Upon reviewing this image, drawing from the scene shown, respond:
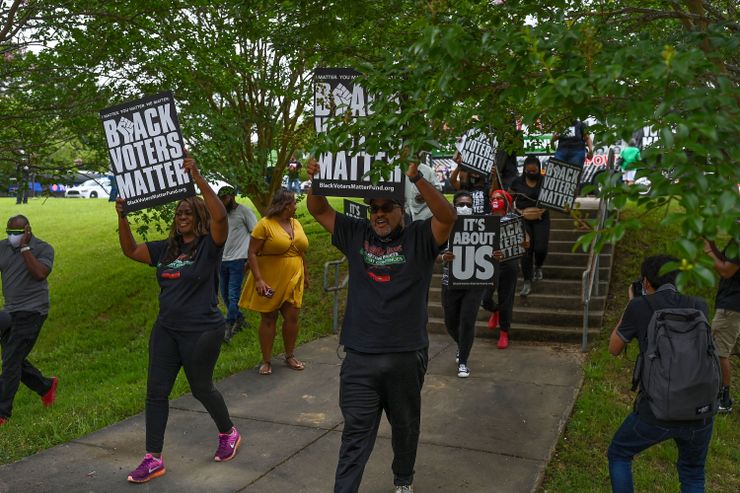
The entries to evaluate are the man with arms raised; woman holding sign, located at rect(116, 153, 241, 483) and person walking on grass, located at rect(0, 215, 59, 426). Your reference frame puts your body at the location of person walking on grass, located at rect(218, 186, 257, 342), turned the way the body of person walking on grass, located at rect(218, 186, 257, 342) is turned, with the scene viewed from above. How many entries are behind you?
0

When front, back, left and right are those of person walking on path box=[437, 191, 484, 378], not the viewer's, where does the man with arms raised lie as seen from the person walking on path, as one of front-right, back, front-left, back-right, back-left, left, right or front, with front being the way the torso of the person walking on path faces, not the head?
front

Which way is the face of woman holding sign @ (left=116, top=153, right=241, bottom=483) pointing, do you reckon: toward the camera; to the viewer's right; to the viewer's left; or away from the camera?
toward the camera

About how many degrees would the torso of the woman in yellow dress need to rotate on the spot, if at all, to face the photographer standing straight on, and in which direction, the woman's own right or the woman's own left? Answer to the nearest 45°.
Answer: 0° — they already face them

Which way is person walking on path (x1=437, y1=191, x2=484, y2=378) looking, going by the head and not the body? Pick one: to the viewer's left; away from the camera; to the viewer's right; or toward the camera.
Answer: toward the camera

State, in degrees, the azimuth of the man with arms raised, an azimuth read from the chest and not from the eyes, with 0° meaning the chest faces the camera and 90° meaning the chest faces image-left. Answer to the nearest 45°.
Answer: approximately 0°

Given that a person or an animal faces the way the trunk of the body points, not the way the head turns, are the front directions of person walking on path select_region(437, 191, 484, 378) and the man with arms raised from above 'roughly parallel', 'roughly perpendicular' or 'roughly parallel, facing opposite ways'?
roughly parallel

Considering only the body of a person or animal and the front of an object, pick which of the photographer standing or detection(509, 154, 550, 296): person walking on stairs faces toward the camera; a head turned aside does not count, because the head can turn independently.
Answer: the person walking on stairs

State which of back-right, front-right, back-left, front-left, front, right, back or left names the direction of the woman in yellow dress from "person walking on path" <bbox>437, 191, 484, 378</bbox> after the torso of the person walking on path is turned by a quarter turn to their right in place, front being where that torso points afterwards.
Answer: front

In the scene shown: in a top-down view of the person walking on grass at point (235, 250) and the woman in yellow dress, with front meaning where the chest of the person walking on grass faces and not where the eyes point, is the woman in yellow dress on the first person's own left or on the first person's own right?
on the first person's own left

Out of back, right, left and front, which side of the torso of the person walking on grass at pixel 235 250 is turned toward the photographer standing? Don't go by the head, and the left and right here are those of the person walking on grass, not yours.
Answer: left

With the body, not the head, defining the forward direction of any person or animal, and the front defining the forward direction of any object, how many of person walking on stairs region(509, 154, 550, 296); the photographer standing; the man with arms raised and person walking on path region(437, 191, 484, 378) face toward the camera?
3

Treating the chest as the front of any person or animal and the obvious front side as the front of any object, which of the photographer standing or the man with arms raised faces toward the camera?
the man with arms raised

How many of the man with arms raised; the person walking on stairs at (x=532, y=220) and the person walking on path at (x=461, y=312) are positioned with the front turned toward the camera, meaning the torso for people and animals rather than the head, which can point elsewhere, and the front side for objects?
3

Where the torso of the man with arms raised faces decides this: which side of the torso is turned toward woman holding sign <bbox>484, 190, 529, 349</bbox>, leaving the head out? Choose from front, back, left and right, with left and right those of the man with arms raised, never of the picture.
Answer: back

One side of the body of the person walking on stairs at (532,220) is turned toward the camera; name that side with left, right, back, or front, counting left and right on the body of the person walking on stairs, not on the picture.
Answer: front

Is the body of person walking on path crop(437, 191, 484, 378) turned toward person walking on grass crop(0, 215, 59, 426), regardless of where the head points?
no

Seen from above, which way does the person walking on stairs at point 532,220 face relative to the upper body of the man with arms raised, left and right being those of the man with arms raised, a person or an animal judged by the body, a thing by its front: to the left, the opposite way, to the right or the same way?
the same way

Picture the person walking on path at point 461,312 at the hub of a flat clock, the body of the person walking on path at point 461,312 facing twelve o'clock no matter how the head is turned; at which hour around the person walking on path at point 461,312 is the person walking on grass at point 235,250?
the person walking on grass at point 235,250 is roughly at 4 o'clock from the person walking on path at point 461,312.

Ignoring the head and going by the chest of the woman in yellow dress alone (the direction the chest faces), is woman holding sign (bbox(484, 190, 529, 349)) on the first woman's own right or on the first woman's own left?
on the first woman's own left

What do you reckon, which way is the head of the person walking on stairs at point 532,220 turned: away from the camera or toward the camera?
toward the camera
